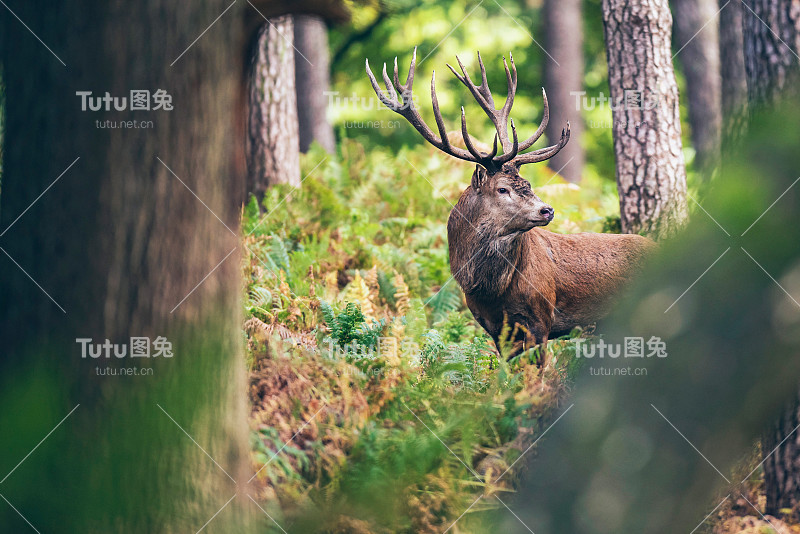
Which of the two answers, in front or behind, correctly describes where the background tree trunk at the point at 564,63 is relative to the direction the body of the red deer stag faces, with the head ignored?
behind

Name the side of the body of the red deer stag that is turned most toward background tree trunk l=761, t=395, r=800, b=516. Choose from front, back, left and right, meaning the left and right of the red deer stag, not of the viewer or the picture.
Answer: left

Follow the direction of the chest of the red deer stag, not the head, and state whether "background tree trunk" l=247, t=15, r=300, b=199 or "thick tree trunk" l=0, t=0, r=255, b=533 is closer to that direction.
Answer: the thick tree trunk

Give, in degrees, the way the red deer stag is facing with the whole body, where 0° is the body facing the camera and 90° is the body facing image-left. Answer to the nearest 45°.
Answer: approximately 45°

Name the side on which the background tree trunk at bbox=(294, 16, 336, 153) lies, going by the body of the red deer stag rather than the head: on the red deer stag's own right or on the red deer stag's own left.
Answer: on the red deer stag's own right

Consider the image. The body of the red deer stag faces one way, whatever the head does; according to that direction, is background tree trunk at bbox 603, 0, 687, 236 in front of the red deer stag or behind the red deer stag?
behind

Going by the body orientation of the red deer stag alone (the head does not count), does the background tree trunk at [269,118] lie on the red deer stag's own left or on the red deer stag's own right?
on the red deer stag's own right

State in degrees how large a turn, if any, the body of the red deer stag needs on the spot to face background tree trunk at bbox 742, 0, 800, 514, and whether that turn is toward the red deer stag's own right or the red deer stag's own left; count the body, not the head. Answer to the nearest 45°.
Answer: approximately 90° to the red deer stag's own left

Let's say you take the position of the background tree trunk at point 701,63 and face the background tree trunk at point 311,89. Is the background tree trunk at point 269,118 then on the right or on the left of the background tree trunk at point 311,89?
left

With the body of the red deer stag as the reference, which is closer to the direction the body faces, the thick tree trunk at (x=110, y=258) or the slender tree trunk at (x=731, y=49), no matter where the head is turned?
the thick tree trunk
